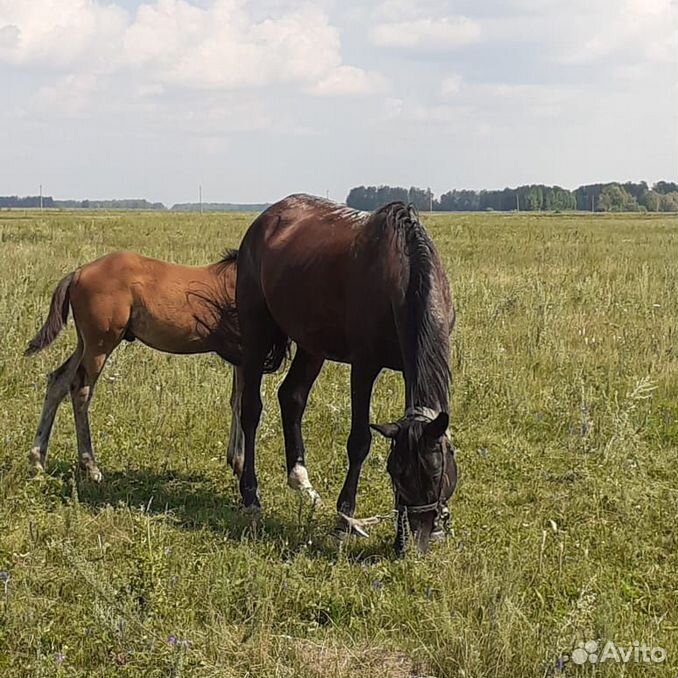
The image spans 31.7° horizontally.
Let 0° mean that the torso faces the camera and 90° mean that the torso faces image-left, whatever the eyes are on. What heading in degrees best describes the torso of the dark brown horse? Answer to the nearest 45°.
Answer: approximately 315°

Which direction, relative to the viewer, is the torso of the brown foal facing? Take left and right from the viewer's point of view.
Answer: facing to the right of the viewer

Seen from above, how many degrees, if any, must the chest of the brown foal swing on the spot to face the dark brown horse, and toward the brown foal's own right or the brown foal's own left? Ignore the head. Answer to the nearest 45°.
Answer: approximately 45° to the brown foal's own right

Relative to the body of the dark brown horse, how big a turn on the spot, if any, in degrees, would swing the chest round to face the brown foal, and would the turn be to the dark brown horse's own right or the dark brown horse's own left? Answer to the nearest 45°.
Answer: approximately 180°
